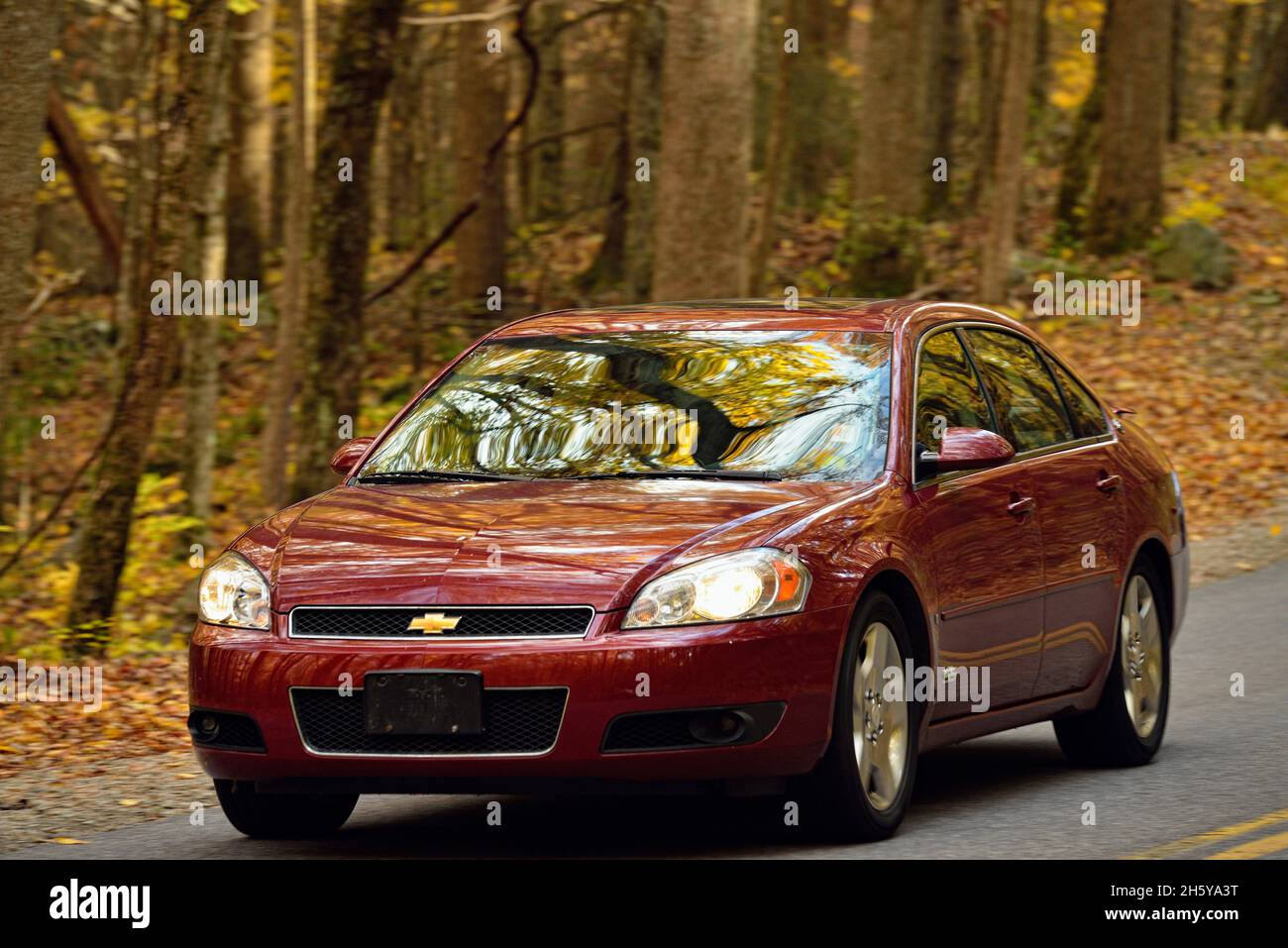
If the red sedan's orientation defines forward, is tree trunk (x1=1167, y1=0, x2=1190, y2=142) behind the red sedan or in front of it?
behind

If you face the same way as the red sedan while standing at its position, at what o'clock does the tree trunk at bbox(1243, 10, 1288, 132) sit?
The tree trunk is roughly at 5 o'clock from the red sedan.

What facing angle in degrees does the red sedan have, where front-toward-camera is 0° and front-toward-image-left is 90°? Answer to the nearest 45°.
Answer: approximately 45°

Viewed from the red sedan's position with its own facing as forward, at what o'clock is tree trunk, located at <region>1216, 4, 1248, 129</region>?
The tree trunk is roughly at 5 o'clock from the red sedan.
